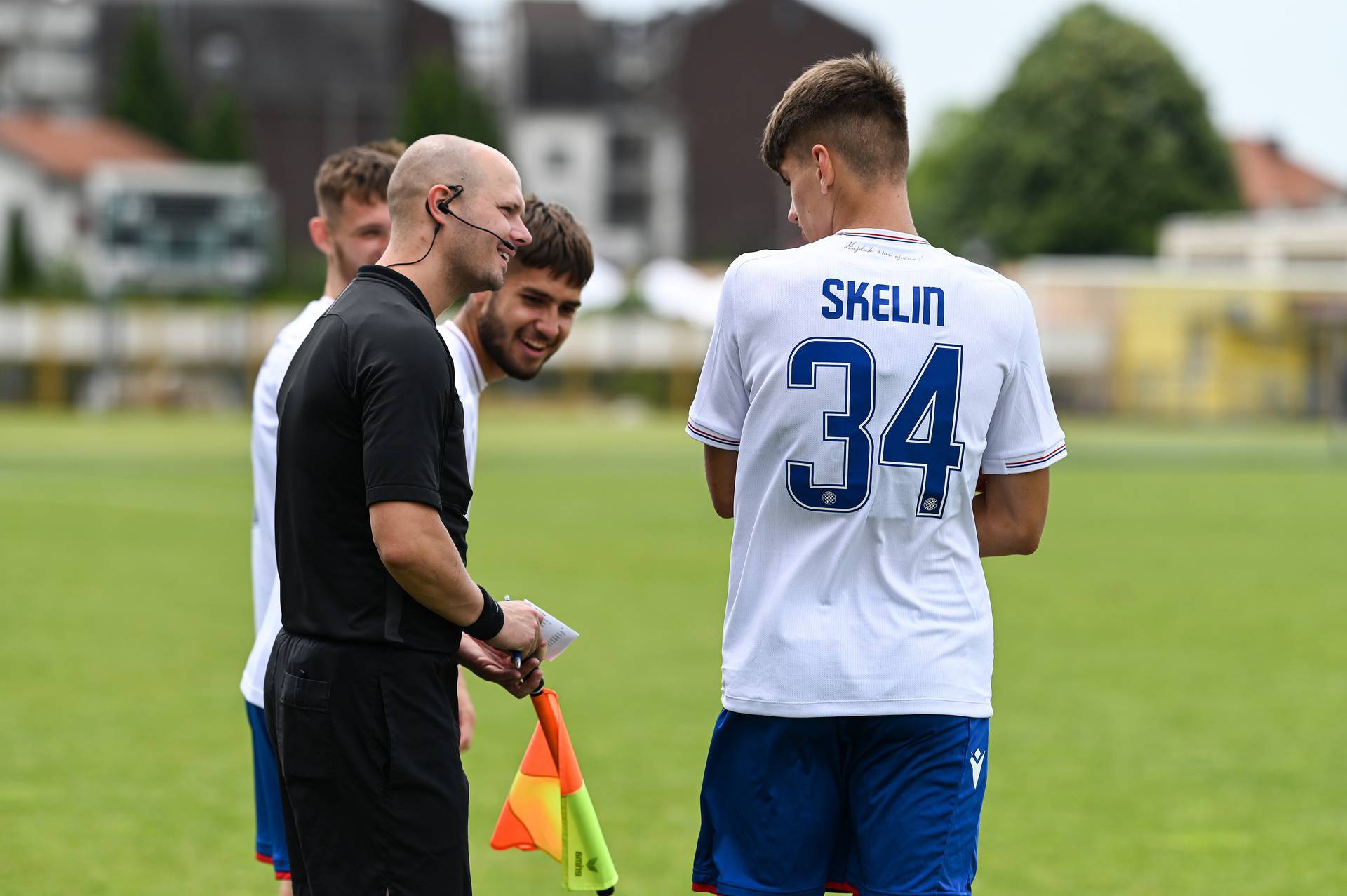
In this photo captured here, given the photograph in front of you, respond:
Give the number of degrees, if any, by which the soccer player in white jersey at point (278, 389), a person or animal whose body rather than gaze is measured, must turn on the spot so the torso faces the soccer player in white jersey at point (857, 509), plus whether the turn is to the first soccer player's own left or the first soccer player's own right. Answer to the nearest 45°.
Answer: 0° — they already face them

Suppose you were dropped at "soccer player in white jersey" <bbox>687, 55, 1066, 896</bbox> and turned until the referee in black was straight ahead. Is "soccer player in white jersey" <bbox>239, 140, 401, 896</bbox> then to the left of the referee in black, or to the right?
right

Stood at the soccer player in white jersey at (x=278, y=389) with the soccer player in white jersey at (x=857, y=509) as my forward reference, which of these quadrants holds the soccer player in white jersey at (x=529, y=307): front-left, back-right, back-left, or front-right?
front-left

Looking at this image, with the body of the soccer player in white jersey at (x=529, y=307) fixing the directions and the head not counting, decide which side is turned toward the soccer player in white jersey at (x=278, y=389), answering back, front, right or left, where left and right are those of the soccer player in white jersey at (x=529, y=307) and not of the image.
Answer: back

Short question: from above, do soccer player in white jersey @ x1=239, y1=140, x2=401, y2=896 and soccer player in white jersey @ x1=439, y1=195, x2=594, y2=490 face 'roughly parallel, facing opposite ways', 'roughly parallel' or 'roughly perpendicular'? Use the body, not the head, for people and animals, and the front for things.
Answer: roughly parallel

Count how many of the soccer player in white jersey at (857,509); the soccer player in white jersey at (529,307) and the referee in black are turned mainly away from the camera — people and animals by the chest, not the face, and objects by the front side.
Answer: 1

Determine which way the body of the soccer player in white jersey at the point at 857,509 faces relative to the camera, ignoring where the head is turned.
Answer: away from the camera

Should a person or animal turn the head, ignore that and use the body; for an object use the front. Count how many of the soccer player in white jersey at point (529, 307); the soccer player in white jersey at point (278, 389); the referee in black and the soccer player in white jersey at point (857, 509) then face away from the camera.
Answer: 1

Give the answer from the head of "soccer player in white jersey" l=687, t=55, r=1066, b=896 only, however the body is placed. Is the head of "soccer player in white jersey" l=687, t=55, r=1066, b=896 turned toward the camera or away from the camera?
away from the camera

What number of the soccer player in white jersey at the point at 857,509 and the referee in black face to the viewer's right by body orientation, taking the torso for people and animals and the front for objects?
1

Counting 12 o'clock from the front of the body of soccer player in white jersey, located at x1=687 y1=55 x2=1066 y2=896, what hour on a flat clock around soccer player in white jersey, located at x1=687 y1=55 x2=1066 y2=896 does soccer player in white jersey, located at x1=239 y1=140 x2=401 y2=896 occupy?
soccer player in white jersey, located at x1=239 y1=140 x2=401 y2=896 is roughly at 10 o'clock from soccer player in white jersey, located at x1=687 y1=55 x2=1066 y2=896.

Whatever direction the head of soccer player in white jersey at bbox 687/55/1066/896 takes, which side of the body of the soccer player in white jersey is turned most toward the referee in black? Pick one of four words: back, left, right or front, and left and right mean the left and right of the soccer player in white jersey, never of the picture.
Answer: left

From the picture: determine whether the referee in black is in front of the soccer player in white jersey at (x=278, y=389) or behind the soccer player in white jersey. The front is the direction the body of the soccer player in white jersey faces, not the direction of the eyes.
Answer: in front

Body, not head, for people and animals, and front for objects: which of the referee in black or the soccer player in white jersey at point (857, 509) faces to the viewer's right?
the referee in black

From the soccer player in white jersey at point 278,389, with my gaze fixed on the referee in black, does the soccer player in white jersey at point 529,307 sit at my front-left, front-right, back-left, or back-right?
front-left

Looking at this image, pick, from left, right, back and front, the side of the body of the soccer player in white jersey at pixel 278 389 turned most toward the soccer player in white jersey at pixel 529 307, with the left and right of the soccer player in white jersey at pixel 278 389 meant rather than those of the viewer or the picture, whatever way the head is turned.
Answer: front

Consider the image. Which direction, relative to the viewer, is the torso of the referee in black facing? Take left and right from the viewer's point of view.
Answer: facing to the right of the viewer

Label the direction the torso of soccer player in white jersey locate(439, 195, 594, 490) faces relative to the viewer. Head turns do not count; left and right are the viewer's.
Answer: facing the viewer and to the right of the viewer
